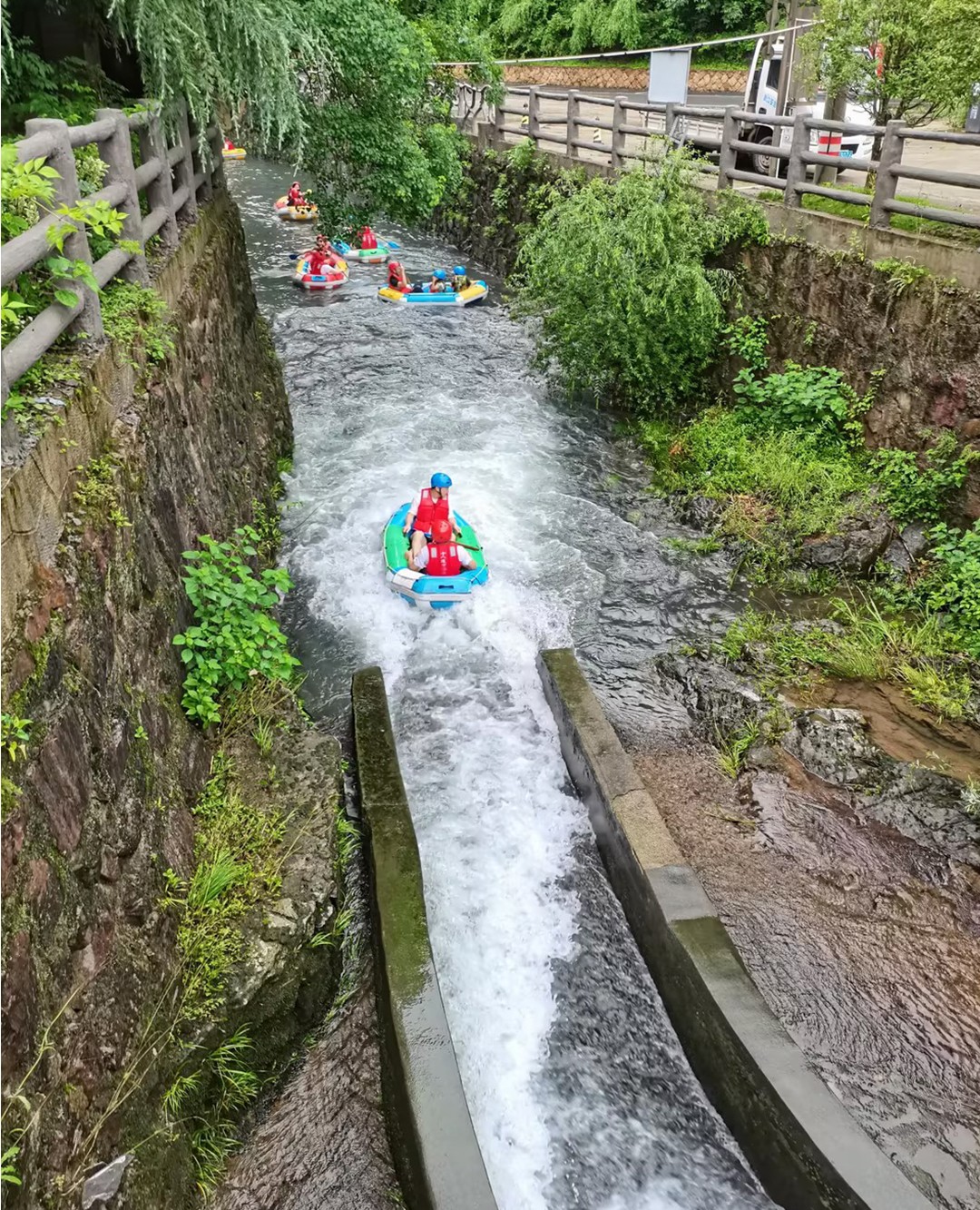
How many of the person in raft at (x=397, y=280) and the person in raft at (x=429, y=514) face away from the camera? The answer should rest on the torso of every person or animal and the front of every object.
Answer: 0

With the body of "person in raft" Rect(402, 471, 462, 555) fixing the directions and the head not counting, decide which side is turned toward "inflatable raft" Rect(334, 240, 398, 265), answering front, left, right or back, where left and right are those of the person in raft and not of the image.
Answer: back

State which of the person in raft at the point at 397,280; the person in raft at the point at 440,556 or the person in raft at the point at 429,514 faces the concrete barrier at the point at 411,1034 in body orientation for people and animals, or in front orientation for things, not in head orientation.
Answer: the person in raft at the point at 429,514

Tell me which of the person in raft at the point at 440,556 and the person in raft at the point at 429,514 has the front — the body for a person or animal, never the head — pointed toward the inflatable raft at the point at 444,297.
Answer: the person in raft at the point at 440,556

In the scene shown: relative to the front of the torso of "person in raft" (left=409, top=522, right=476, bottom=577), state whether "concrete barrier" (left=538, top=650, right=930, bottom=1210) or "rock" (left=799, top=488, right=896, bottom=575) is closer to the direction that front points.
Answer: the rock

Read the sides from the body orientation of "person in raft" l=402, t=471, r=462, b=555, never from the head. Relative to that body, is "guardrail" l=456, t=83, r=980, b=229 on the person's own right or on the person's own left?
on the person's own left

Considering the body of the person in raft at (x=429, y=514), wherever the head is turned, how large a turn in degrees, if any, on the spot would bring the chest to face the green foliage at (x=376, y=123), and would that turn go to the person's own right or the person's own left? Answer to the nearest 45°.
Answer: approximately 180°

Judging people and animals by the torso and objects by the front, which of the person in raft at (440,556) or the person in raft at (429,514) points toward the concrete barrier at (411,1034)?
the person in raft at (429,514)

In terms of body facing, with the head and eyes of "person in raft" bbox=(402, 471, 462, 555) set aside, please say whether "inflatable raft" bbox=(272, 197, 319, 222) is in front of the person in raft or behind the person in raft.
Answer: behind

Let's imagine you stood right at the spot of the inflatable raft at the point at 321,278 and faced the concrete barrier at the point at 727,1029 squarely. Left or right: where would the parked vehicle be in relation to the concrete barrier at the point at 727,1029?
left

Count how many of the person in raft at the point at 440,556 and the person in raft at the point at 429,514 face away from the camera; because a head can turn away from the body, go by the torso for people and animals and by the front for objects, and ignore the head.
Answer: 1

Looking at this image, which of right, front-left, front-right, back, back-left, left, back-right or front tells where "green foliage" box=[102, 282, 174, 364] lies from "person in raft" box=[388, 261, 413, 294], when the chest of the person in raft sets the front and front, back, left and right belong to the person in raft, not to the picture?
right

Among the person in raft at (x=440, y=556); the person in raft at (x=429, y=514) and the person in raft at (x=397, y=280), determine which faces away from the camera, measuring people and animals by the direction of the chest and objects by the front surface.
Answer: the person in raft at (x=440, y=556)

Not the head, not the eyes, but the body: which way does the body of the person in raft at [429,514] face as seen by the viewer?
toward the camera

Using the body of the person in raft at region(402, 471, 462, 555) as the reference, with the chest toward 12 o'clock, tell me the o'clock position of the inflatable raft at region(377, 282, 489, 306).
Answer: The inflatable raft is roughly at 6 o'clock from the person in raft.

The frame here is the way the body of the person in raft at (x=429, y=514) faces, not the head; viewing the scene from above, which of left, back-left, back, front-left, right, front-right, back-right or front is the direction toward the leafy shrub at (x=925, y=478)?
left

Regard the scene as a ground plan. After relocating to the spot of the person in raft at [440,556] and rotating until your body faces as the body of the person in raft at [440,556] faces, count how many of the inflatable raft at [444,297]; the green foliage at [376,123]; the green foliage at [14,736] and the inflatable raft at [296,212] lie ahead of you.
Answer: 3

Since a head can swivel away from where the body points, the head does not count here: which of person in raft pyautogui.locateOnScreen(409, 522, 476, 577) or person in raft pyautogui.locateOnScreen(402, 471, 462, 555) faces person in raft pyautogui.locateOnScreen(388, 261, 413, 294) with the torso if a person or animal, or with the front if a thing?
person in raft pyautogui.locateOnScreen(409, 522, 476, 577)

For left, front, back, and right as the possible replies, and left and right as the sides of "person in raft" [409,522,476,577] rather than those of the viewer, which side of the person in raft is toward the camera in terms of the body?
back
